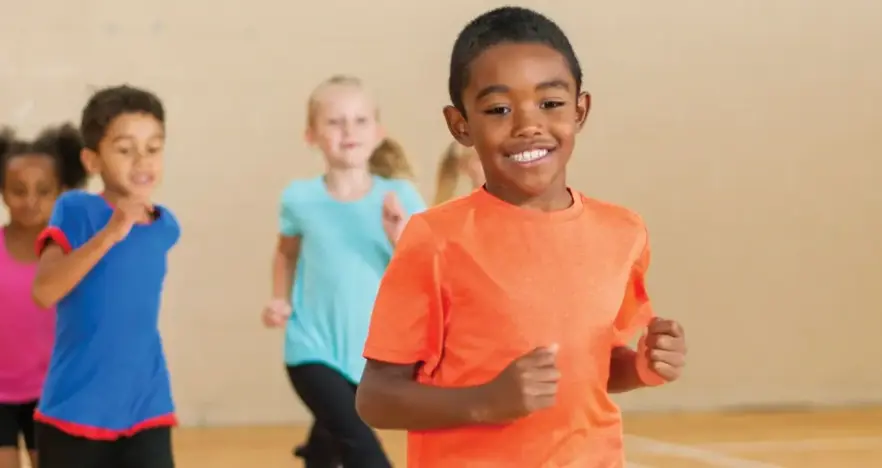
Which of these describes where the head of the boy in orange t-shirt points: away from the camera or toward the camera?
toward the camera

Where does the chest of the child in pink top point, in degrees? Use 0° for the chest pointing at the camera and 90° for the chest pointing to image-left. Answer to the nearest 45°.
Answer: approximately 0°

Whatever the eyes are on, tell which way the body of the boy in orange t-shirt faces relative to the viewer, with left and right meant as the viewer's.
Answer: facing the viewer and to the right of the viewer

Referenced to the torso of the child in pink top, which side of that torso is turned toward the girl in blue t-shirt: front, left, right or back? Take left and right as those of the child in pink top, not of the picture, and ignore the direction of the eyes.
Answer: left

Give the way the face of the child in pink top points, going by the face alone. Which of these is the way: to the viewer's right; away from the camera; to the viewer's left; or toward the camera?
toward the camera

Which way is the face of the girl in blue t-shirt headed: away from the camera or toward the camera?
toward the camera

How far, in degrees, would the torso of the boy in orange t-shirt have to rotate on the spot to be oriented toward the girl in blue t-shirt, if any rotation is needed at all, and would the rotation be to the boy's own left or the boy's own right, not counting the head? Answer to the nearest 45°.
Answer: approximately 135° to the boy's own left

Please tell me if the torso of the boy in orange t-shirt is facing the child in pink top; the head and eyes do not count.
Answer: no

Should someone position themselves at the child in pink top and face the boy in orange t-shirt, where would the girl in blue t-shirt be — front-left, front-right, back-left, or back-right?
front-left

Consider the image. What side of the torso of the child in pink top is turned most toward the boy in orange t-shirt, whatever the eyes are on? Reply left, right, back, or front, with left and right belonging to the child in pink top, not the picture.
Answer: front

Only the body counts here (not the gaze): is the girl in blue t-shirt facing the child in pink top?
no

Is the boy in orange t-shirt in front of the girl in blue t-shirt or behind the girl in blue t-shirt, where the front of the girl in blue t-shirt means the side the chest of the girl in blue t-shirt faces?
in front

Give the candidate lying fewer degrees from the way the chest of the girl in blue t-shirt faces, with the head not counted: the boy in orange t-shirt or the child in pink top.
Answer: the boy in orange t-shirt

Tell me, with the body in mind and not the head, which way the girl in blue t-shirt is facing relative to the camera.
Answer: toward the camera

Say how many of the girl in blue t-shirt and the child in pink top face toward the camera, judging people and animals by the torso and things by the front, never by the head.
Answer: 2
